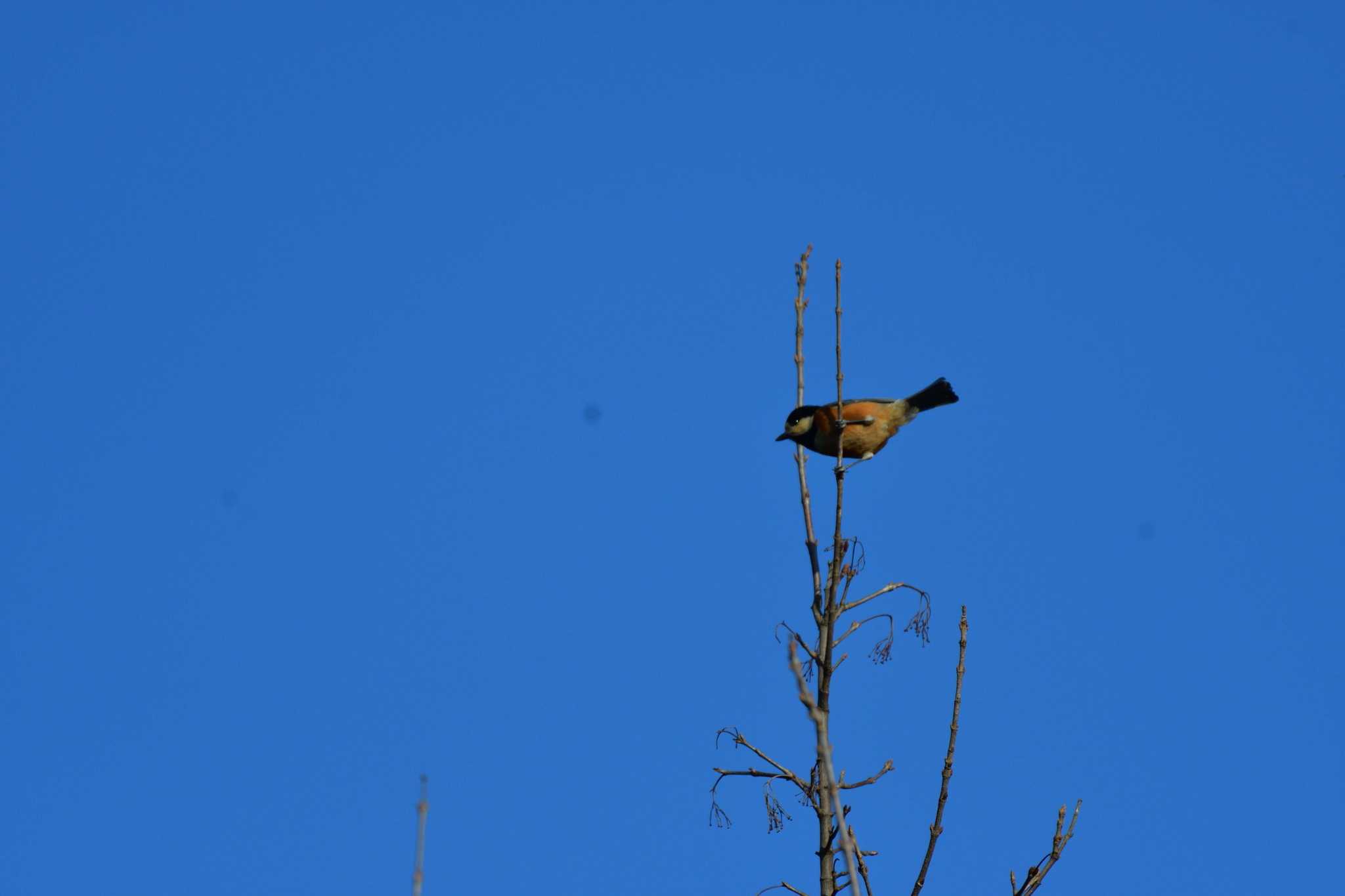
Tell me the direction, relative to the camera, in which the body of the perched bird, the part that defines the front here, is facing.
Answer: to the viewer's left
